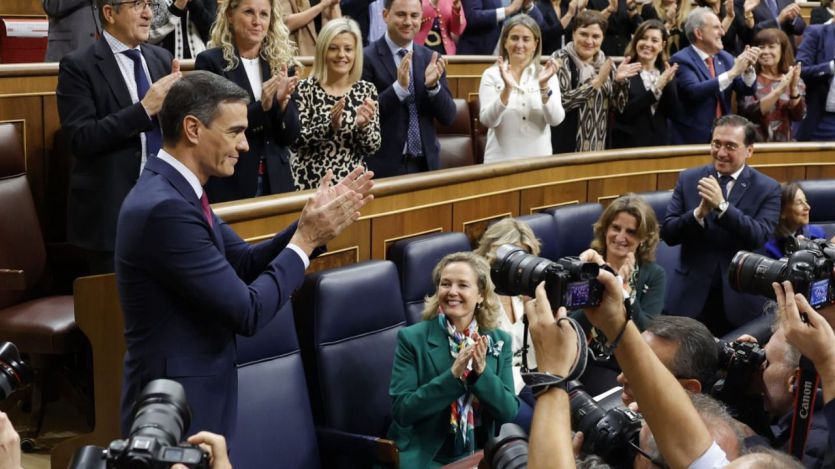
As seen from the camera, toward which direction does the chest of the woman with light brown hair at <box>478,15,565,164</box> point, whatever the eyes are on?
toward the camera

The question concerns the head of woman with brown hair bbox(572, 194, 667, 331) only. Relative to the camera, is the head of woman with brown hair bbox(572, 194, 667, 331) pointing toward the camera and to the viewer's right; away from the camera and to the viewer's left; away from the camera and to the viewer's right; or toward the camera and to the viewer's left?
toward the camera and to the viewer's left

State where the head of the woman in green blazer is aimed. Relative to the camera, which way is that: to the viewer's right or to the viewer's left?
to the viewer's left

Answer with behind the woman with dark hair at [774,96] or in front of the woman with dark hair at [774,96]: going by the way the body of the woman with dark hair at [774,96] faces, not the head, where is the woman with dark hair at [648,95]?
in front

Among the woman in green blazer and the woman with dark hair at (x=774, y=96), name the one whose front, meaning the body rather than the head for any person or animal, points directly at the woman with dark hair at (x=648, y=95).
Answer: the woman with dark hair at (x=774, y=96)

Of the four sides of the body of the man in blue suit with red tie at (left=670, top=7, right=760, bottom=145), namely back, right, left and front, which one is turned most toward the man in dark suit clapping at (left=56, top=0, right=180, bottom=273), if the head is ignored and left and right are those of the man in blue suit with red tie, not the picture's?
right

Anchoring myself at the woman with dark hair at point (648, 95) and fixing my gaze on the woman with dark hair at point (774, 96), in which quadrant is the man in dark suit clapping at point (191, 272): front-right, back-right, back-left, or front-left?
back-right

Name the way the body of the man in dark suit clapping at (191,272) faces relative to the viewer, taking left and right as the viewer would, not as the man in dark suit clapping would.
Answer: facing to the right of the viewer

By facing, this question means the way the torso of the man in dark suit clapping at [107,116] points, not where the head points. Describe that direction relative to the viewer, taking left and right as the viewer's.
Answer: facing the viewer and to the right of the viewer

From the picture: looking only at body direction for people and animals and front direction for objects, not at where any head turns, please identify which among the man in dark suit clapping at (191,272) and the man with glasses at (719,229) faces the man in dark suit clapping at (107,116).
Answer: the man with glasses
